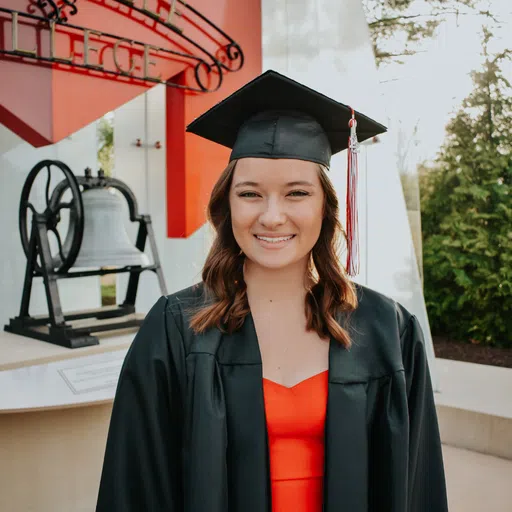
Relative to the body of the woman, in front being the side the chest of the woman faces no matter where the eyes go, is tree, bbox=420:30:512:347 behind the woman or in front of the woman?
behind

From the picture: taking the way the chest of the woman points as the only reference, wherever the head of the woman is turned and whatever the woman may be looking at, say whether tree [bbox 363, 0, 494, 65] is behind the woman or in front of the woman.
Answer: behind

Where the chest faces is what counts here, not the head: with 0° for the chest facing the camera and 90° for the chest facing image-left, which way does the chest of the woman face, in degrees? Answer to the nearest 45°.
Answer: approximately 0°
